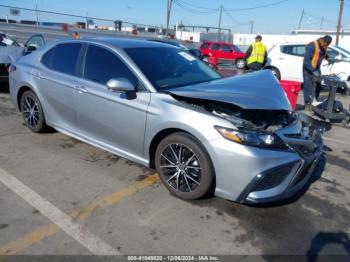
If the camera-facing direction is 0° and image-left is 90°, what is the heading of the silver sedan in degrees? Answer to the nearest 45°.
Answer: approximately 315°

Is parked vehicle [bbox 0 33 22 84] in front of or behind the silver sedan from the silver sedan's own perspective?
behind

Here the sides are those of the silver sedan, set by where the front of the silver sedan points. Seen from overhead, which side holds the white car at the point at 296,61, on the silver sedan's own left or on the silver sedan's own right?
on the silver sedan's own left

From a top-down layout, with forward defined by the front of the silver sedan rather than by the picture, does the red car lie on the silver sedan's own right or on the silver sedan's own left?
on the silver sedan's own left

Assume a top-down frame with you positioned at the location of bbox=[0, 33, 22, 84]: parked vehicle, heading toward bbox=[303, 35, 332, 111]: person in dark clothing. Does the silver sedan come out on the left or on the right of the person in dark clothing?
right
